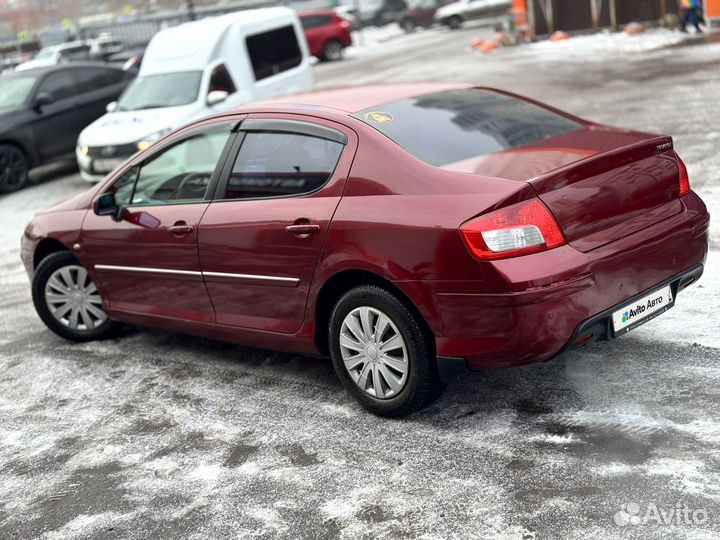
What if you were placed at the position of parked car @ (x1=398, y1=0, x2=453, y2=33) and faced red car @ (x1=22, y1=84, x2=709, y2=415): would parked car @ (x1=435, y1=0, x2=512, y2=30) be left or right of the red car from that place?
left

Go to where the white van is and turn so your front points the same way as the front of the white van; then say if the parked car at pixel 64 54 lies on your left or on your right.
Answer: on your right

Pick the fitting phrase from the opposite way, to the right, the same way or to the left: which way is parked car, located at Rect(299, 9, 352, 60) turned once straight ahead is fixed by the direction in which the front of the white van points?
to the right

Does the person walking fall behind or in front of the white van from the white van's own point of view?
behind

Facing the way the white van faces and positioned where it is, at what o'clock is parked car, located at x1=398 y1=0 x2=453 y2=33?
The parked car is roughly at 5 o'clock from the white van.

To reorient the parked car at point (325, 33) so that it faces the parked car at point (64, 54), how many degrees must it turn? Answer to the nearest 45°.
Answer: approximately 45° to its left

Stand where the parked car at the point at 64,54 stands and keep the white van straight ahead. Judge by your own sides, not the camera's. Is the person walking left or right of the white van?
left

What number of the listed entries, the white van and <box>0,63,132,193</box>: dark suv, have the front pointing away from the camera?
0

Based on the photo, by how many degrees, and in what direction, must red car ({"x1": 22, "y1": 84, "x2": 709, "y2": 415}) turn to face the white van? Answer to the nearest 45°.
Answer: approximately 45° to its right

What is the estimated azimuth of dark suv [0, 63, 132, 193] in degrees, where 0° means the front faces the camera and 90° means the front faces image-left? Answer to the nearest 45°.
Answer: approximately 45°

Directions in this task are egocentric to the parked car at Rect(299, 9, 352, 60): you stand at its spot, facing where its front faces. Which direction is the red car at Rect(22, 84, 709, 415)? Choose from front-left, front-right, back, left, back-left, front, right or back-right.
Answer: back-left
